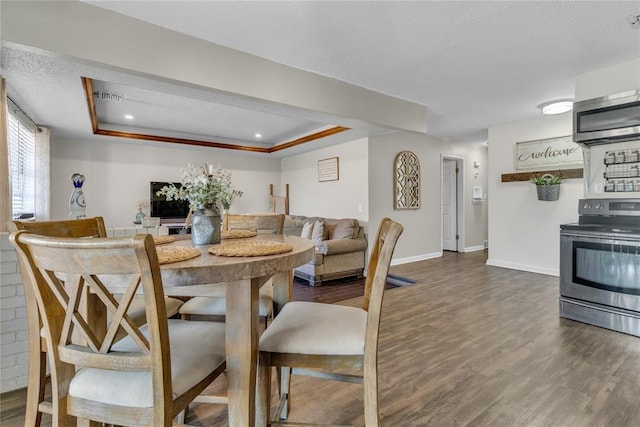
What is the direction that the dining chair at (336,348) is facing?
to the viewer's left

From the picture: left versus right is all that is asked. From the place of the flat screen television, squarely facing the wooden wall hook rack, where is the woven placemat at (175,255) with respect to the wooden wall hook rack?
right

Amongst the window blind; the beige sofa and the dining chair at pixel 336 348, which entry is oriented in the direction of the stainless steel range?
the window blind

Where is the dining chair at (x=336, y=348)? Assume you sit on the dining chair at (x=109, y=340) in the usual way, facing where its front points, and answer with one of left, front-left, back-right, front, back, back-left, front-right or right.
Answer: front-right

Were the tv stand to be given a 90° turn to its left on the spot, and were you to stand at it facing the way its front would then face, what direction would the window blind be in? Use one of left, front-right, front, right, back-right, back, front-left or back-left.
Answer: back-right

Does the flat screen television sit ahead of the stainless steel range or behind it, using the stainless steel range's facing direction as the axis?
ahead

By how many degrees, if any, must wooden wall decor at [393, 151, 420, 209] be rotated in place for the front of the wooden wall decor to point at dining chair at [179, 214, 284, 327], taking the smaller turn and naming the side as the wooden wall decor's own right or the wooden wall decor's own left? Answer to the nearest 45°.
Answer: approximately 45° to the wooden wall decor's own right

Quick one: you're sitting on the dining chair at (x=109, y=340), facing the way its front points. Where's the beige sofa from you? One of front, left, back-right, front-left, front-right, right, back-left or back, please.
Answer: front

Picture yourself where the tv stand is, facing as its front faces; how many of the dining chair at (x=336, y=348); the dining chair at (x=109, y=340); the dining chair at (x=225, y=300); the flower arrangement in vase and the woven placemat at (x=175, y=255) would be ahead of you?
5

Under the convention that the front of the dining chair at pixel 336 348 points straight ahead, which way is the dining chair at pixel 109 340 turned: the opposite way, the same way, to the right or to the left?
to the right

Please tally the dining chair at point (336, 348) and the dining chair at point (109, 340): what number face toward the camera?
0

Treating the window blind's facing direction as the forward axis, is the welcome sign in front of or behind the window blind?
in front

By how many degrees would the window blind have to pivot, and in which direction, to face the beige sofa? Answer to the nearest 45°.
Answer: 0° — it already faces it

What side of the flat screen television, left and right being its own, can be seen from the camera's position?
front

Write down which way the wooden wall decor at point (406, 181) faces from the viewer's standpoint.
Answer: facing the viewer and to the right of the viewer

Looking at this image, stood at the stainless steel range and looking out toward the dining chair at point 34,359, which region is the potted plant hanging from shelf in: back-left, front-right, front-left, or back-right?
back-right

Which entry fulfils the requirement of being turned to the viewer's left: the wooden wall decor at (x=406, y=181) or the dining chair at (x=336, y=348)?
the dining chair

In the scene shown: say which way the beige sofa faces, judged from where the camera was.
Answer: facing the viewer and to the left of the viewer

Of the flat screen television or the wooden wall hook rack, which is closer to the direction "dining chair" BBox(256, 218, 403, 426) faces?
the flat screen television
